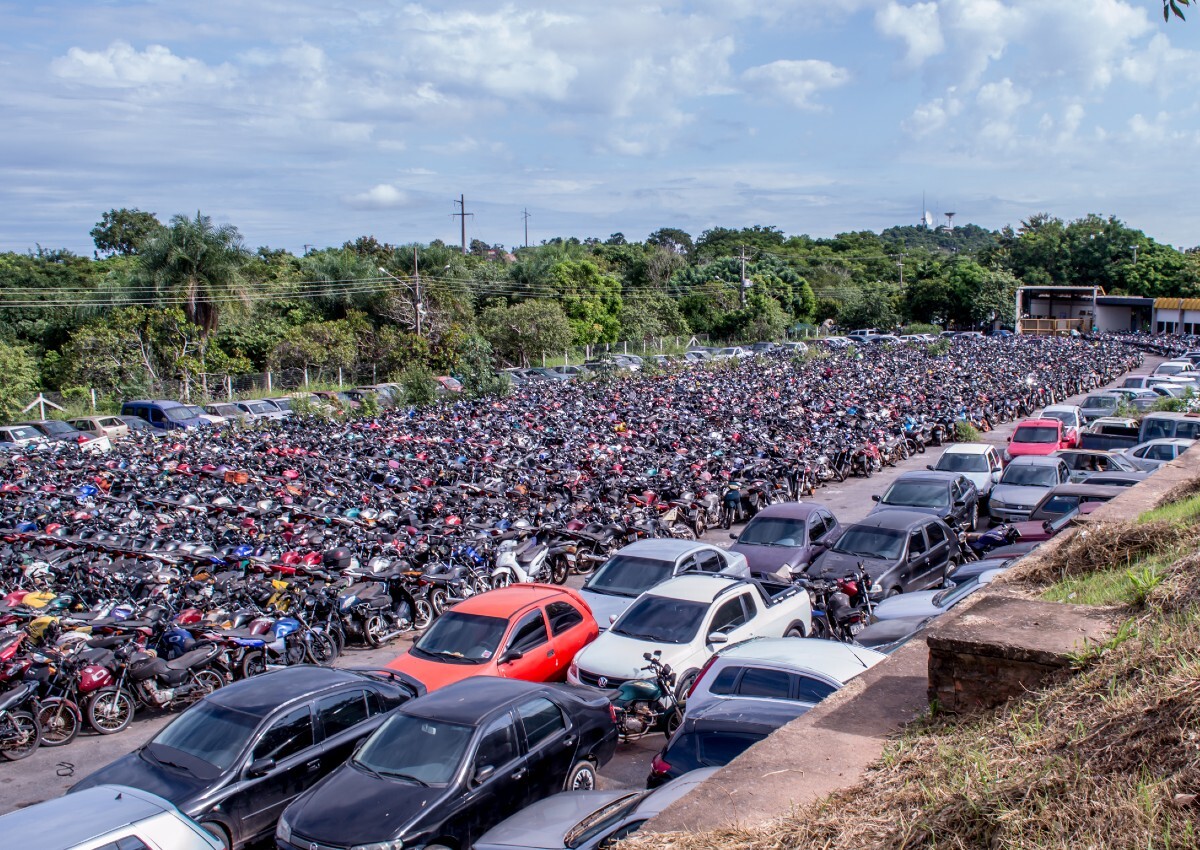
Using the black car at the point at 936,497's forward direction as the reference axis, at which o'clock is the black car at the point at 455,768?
the black car at the point at 455,768 is roughly at 11 o'clock from the black car at the point at 936,497.

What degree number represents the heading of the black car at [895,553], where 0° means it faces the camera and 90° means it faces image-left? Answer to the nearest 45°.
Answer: approximately 45°

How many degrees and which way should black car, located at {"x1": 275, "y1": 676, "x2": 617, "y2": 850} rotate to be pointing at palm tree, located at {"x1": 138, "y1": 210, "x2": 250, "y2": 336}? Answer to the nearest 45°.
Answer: approximately 135° to its right

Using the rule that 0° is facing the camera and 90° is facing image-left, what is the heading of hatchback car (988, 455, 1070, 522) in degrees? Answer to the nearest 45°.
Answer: approximately 45°

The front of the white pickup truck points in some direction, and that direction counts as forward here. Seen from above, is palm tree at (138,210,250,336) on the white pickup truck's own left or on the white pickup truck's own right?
on the white pickup truck's own right

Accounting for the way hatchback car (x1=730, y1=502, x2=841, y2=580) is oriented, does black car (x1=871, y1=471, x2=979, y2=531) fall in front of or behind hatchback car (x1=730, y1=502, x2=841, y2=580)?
behind

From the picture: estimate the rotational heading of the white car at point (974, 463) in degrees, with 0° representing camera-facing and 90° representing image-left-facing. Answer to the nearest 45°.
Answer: approximately 45°

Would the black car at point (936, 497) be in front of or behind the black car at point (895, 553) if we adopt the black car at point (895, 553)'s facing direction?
behind
